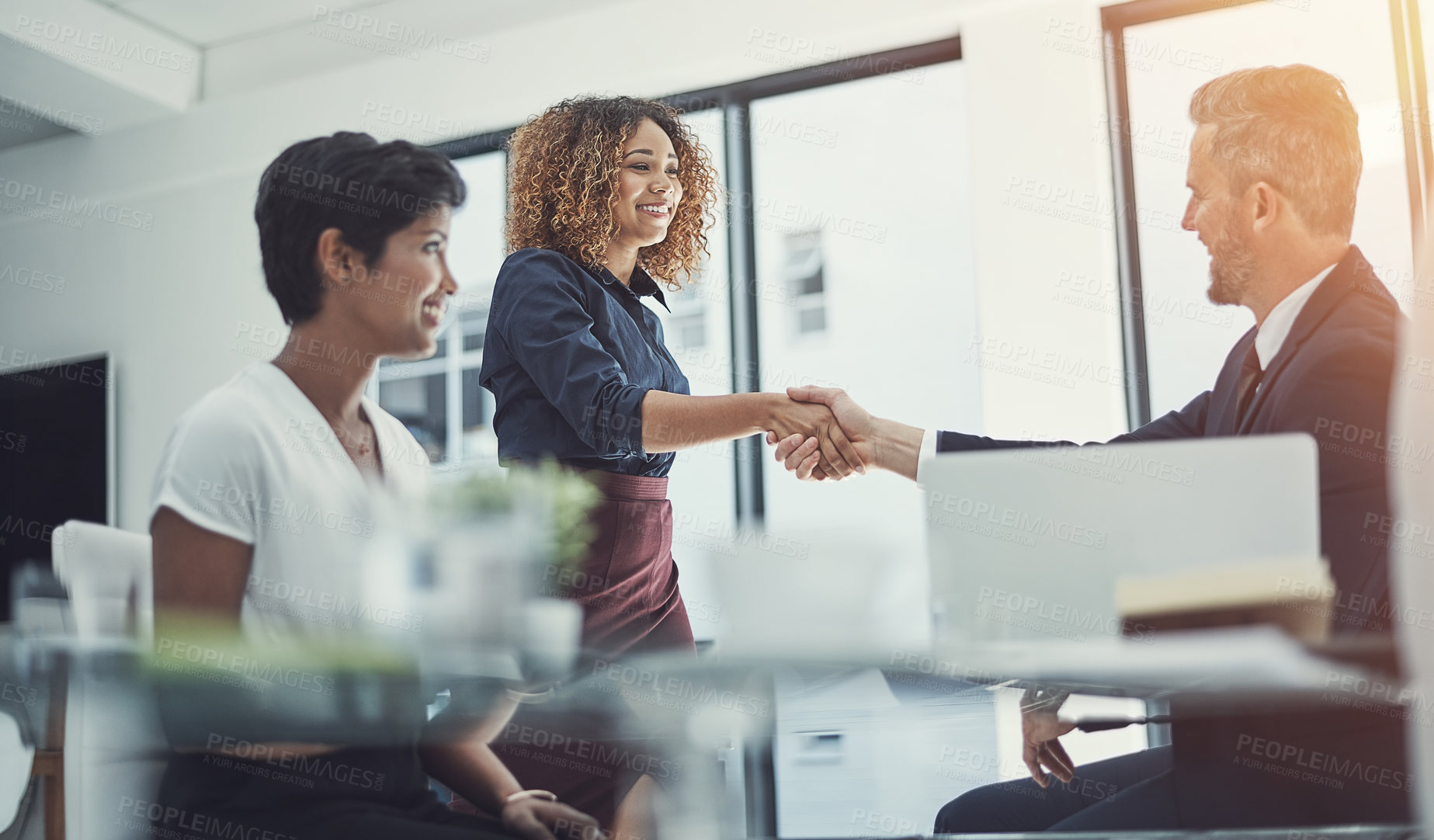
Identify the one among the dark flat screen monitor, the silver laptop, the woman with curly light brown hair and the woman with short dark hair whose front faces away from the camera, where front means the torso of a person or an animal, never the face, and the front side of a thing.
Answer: the silver laptop

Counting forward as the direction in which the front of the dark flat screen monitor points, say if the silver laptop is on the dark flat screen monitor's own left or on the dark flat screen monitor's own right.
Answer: on the dark flat screen monitor's own left

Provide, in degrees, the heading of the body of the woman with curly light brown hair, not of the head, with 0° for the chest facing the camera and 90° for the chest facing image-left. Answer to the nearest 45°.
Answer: approximately 315°

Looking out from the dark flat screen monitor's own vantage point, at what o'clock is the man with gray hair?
The man with gray hair is roughly at 9 o'clock from the dark flat screen monitor.

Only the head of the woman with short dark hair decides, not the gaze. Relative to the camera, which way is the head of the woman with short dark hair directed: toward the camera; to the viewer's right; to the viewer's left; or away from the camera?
to the viewer's right

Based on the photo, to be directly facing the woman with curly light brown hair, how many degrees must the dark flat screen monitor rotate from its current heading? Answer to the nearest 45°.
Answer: approximately 90° to its left

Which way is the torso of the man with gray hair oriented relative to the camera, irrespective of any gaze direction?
to the viewer's left

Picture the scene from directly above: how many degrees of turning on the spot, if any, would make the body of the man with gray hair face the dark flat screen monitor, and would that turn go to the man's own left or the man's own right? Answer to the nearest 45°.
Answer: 0° — they already face it

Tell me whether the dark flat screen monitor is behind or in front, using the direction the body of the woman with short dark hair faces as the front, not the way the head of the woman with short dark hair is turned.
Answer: behind

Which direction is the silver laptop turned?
away from the camera

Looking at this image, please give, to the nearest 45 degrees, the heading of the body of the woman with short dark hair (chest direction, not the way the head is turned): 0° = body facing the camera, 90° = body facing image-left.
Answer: approximately 315°

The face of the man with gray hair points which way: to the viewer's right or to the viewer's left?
to the viewer's left
